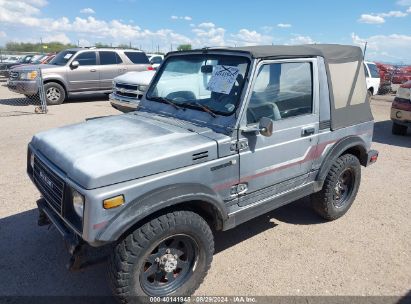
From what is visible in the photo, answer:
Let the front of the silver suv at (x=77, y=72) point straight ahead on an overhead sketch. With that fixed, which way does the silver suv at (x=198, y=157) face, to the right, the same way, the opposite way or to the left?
the same way

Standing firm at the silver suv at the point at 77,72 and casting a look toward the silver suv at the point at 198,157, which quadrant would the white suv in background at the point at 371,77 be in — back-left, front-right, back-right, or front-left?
front-left

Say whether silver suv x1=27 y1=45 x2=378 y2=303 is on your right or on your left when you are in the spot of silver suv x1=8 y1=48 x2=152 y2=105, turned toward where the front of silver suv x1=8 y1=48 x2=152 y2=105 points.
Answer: on your left

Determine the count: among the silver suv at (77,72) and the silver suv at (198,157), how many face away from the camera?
0

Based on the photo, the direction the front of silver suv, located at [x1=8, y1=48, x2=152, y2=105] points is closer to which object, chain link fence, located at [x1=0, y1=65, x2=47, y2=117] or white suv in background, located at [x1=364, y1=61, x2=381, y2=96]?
the chain link fence

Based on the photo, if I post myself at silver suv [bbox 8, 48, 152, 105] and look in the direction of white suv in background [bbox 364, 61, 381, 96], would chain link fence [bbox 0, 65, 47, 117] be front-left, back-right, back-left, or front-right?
back-right

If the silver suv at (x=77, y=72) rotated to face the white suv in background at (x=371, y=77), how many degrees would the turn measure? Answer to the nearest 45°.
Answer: approximately 135° to its left

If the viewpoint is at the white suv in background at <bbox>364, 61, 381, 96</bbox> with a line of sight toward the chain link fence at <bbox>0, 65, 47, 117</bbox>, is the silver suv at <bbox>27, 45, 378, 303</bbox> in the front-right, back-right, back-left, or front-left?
front-left

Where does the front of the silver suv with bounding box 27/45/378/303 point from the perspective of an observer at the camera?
facing the viewer and to the left of the viewer

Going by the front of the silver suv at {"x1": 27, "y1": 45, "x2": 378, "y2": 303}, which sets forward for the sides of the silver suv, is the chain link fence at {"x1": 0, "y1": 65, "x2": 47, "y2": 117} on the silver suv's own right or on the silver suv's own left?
on the silver suv's own right

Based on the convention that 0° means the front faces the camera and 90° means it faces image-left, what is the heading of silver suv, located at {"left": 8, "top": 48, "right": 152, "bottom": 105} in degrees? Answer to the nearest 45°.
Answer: approximately 45°

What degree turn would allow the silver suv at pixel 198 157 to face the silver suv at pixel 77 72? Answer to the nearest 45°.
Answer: approximately 90° to its right
